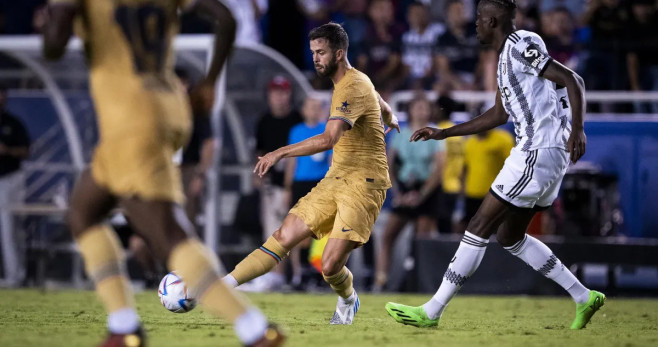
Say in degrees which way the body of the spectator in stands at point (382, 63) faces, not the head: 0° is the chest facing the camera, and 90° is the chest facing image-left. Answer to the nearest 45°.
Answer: approximately 0°

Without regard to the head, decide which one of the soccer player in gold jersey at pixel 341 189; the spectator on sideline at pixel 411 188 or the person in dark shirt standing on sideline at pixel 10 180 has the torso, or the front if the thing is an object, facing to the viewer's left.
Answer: the soccer player in gold jersey

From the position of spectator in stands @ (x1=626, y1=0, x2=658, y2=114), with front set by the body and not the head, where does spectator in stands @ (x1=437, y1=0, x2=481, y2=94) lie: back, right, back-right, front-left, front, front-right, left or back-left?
right

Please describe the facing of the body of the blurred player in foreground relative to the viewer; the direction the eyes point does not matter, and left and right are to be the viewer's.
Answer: facing away from the viewer and to the left of the viewer

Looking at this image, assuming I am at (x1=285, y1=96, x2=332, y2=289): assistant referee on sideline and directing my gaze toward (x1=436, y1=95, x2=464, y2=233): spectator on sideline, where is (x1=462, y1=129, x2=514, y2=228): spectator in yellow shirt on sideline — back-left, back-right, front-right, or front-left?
front-right

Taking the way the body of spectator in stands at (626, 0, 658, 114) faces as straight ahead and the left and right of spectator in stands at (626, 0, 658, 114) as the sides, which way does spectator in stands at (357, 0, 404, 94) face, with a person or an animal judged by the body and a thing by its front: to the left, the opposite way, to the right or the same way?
the same way

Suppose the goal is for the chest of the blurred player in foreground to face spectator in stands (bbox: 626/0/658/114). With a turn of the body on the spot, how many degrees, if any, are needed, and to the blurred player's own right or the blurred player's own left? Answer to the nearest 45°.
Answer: approximately 90° to the blurred player's own right

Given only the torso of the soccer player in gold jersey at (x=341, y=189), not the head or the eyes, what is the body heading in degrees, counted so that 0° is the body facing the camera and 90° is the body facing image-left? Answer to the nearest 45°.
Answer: approximately 90°

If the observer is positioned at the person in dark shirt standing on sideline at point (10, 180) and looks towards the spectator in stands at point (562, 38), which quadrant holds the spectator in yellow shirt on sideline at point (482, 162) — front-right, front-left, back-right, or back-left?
front-right

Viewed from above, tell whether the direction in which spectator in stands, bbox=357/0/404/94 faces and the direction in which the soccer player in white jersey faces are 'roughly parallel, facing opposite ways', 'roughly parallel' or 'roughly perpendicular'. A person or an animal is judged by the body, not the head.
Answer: roughly perpendicular

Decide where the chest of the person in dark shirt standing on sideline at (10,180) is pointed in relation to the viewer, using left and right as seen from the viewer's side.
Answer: facing the viewer

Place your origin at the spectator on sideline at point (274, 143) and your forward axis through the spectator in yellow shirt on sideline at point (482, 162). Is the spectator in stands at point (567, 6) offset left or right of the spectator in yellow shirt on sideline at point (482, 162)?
left

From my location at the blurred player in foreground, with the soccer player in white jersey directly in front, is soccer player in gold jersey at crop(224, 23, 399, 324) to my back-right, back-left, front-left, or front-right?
front-left

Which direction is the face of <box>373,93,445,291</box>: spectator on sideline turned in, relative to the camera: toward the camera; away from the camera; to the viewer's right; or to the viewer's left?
toward the camera

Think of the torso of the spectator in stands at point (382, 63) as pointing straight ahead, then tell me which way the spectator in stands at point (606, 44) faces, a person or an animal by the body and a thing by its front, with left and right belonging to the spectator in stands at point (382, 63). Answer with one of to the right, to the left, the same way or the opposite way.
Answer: the same way

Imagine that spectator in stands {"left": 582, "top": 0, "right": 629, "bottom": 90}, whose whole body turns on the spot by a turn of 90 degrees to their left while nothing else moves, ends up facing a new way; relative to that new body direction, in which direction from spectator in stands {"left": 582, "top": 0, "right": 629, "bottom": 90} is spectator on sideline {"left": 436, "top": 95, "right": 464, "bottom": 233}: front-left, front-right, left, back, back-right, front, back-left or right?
back-right

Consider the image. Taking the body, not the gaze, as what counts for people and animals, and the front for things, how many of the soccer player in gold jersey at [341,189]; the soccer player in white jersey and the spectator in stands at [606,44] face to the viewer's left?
2

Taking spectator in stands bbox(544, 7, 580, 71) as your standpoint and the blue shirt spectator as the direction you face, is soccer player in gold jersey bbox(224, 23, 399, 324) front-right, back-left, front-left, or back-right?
front-left

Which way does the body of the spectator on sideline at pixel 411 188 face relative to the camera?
toward the camera

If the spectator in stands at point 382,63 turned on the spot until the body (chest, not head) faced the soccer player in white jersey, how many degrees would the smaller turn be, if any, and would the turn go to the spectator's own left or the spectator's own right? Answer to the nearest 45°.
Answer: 0° — they already face them

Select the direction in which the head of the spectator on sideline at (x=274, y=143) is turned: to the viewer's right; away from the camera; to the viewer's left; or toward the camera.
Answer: toward the camera
